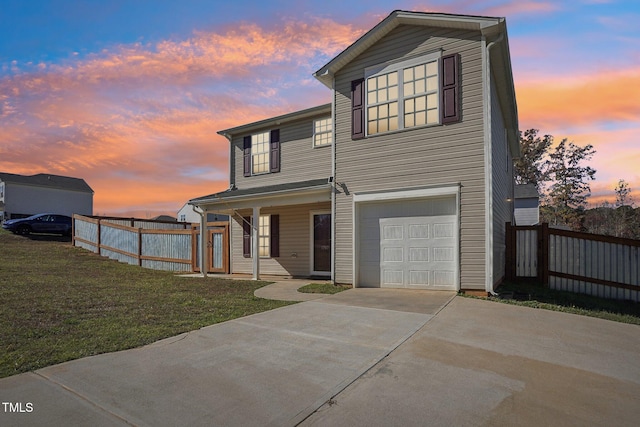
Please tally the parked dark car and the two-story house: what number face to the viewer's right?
0

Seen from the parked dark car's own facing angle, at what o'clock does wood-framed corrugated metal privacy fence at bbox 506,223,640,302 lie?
The wood-framed corrugated metal privacy fence is roughly at 8 o'clock from the parked dark car.

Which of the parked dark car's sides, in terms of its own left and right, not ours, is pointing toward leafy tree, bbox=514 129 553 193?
back

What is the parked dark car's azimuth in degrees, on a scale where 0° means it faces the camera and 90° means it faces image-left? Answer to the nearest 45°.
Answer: approximately 90°

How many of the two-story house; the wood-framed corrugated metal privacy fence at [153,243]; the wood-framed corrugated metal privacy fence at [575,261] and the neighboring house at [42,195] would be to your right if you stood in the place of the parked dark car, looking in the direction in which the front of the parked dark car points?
1

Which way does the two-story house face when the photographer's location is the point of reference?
facing the viewer and to the left of the viewer

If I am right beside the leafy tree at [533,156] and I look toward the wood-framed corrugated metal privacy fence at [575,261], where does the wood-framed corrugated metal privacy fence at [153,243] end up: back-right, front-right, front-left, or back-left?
front-right

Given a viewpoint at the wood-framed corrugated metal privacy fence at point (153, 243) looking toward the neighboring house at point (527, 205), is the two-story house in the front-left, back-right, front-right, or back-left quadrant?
front-right

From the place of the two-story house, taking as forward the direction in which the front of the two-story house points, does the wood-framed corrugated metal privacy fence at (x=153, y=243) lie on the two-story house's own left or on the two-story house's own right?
on the two-story house's own right

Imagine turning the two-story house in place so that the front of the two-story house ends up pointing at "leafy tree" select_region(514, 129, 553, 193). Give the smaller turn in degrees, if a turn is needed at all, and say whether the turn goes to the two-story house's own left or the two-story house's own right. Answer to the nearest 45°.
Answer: approximately 180°

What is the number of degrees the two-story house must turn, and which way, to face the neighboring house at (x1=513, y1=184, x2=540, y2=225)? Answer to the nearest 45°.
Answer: approximately 180°

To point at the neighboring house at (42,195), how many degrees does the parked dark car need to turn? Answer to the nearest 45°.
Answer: approximately 90° to its right
